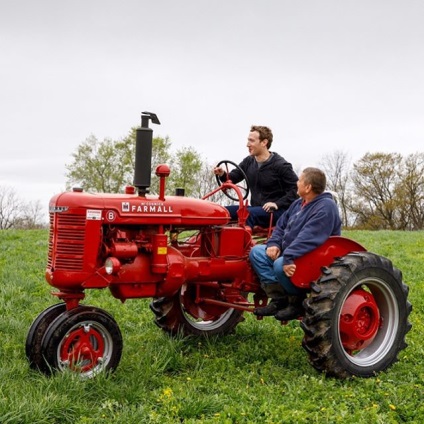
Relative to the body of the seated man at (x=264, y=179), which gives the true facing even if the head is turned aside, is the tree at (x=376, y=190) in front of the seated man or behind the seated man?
behind

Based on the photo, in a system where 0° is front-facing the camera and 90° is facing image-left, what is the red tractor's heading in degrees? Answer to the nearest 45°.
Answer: approximately 45°

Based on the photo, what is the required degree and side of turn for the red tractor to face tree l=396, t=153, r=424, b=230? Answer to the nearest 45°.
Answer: approximately 135° to its right

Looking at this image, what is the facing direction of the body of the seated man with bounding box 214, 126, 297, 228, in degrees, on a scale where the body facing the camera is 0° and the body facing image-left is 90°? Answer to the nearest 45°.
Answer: approximately 45°

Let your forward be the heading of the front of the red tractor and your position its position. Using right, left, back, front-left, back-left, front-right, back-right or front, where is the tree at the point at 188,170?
back-right

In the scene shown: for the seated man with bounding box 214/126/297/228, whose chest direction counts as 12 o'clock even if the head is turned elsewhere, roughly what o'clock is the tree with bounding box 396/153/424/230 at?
The tree is roughly at 5 o'clock from the seated man.

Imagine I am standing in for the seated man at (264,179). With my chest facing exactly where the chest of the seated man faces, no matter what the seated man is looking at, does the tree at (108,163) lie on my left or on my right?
on my right
